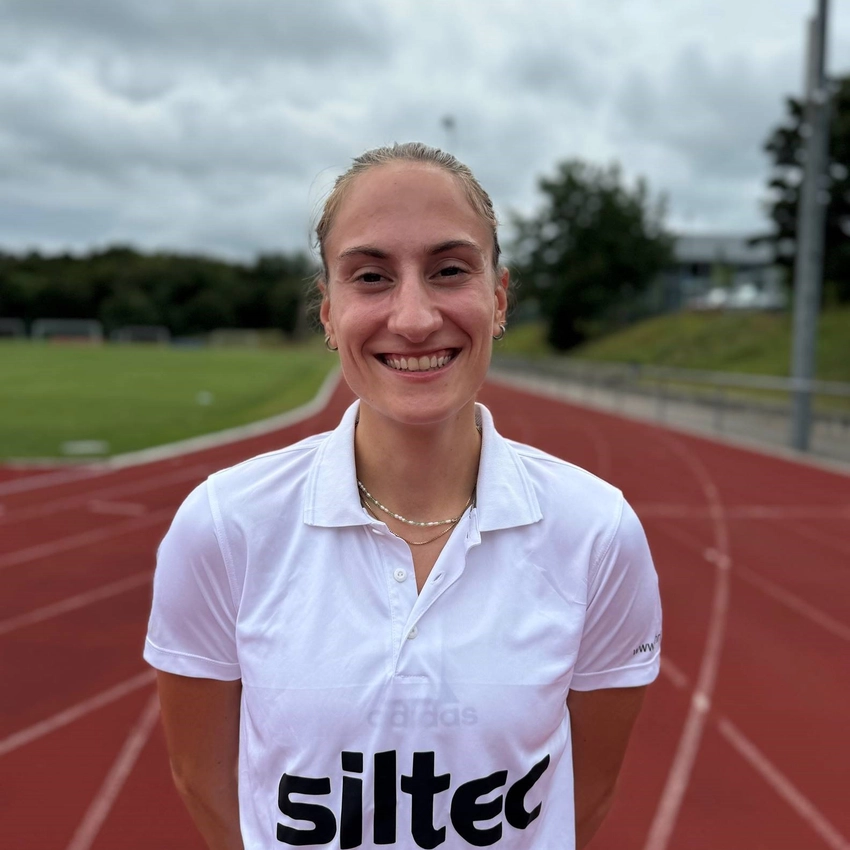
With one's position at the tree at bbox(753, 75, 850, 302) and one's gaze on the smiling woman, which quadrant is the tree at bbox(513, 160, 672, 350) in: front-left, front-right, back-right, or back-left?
back-right

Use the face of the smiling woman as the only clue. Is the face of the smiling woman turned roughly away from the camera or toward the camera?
toward the camera

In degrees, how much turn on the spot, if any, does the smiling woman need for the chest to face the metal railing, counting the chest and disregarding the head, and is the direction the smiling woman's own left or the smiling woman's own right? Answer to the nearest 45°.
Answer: approximately 135° to the smiling woman's own left

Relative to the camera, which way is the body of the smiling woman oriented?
toward the camera

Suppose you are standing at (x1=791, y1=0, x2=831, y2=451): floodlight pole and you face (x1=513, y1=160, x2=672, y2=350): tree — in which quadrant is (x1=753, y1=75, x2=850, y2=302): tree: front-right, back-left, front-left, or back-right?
front-right

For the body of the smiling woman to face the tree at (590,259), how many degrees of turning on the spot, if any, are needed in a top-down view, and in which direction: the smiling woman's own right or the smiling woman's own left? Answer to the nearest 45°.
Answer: approximately 180°

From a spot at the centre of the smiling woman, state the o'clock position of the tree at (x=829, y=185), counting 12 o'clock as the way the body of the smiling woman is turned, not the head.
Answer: The tree is roughly at 7 o'clock from the smiling woman.

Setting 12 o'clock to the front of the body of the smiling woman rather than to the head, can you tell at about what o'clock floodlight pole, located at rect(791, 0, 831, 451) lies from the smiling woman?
The floodlight pole is roughly at 7 o'clock from the smiling woman.
